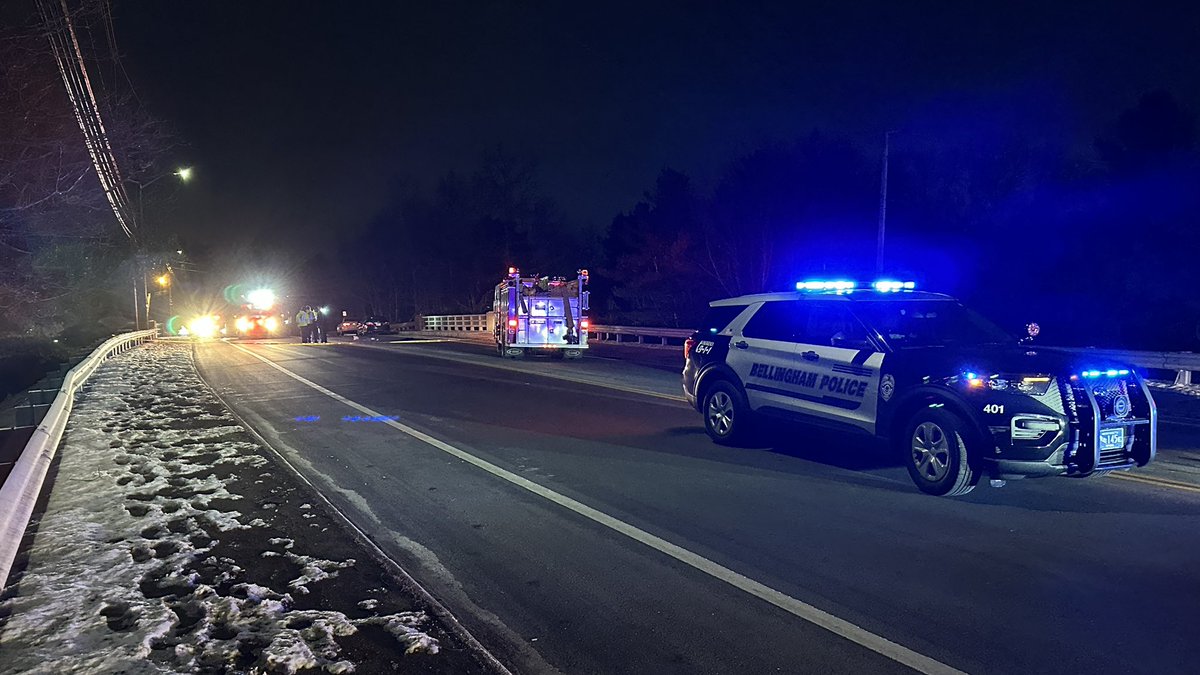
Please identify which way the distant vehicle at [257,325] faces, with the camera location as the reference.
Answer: facing the viewer

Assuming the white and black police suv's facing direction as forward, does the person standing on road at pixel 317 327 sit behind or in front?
behind

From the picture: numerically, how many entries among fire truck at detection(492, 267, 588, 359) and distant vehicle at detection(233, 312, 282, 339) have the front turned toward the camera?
1

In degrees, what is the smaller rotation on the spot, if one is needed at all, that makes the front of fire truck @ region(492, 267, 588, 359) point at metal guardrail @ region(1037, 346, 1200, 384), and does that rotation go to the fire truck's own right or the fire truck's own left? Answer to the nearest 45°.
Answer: approximately 135° to the fire truck's own right

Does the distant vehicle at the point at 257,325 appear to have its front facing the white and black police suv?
yes

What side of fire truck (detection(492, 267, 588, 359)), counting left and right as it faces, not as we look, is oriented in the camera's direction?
back

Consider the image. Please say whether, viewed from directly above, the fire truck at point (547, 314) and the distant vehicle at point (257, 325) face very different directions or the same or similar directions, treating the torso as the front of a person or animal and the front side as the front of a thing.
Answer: very different directions

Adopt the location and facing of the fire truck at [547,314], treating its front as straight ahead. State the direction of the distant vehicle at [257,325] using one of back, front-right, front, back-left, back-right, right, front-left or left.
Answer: front-left

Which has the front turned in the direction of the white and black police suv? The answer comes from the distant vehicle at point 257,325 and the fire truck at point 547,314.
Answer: the distant vehicle

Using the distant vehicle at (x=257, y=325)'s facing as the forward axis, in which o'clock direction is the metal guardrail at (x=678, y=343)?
The metal guardrail is roughly at 11 o'clock from the distant vehicle.

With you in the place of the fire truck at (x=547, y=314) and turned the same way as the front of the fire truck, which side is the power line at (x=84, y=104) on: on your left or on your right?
on your left

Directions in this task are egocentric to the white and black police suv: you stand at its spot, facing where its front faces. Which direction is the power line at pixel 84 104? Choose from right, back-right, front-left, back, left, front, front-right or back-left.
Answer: back-right

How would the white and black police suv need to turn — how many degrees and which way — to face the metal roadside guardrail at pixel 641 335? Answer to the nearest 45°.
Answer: approximately 180°

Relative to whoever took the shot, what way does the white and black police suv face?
facing the viewer and to the right of the viewer
